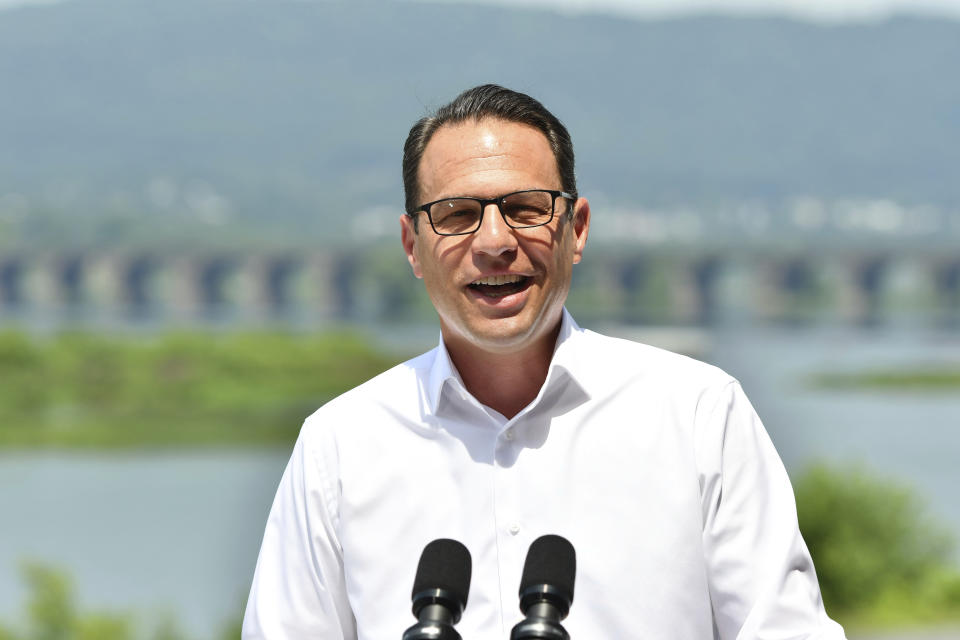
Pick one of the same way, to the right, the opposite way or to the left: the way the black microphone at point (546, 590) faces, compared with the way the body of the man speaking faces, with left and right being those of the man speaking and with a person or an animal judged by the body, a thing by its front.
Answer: the opposite way

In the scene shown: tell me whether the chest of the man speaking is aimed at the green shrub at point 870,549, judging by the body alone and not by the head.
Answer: no

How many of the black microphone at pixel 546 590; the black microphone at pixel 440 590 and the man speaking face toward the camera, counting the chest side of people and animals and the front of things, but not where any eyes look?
1

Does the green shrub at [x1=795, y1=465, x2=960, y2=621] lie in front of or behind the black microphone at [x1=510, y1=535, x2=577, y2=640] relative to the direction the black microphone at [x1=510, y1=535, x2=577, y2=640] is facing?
in front

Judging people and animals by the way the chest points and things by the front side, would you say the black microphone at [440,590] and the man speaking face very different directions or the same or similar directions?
very different directions

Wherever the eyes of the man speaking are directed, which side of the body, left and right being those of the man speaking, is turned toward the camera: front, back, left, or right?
front

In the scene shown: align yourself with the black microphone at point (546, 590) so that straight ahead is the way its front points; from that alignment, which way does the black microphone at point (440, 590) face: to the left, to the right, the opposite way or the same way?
the same way

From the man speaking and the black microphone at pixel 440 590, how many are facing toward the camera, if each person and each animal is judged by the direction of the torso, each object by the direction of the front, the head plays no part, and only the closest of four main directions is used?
1

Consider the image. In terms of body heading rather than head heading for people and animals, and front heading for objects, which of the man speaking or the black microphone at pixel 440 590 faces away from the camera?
the black microphone

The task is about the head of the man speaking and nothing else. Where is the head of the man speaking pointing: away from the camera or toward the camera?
toward the camera

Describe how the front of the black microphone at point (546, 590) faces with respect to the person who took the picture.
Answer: facing away from the viewer

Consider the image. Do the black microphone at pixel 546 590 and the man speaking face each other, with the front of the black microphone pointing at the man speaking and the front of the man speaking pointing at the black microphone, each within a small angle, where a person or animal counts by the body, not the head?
yes

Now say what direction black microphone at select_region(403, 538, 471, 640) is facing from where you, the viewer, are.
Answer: facing away from the viewer
